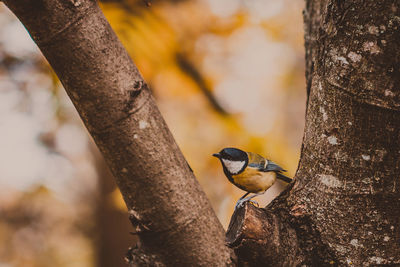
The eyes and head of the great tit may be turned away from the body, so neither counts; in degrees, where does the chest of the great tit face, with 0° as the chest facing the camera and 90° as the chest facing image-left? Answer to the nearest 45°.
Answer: approximately 90°
